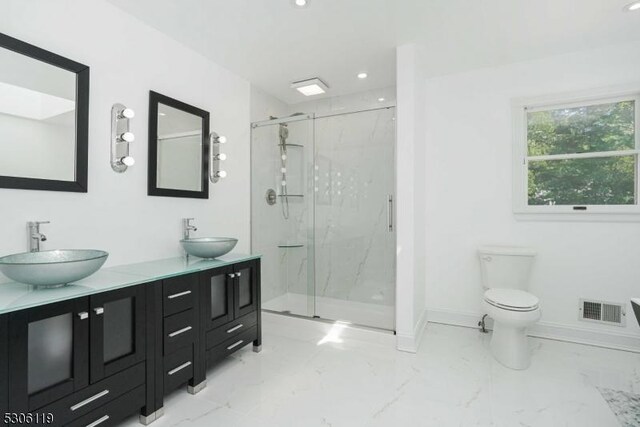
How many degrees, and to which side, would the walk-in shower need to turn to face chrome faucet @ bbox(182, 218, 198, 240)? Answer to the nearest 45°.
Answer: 0° — it already faces it

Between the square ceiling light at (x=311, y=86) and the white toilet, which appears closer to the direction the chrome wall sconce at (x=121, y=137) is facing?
the white toilet

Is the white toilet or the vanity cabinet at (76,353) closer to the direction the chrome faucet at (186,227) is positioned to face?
the white toilet

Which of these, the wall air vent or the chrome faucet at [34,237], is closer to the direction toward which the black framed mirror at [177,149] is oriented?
the wall air vent

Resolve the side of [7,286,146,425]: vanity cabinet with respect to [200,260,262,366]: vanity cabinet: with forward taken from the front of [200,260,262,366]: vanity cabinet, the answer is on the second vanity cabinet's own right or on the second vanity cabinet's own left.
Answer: on the second vanity cabinet's own right

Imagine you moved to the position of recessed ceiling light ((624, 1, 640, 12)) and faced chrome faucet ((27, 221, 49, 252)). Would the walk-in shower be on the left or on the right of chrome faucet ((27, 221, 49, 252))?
right
